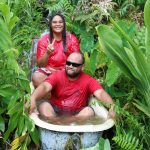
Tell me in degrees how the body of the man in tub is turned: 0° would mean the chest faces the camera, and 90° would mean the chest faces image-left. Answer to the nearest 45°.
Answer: approximately 0°
